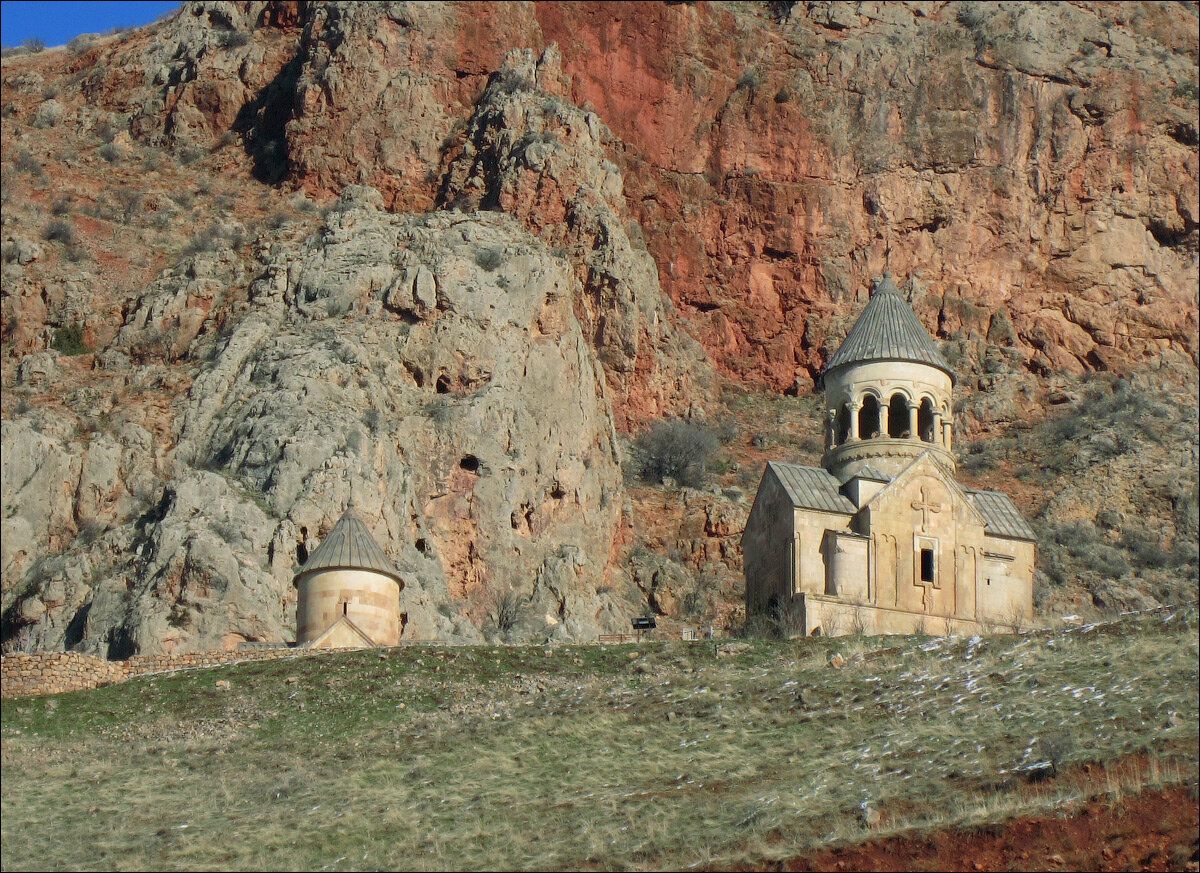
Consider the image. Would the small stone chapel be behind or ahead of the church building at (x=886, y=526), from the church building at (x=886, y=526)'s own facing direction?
ahead

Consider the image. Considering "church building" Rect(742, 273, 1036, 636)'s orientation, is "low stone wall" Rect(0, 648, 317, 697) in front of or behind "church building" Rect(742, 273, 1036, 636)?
in front
